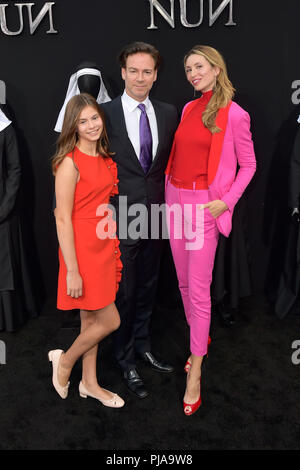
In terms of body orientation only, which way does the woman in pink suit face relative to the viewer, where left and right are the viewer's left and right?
facing the viewer and to the left of the viewer

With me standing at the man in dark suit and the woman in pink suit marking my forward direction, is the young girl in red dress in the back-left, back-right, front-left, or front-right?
back-right

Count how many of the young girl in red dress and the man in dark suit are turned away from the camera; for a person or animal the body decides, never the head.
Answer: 0

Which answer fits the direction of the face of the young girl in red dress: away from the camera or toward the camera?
toward the camera

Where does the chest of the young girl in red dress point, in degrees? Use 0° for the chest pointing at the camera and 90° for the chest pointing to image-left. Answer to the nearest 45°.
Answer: approximately 315°

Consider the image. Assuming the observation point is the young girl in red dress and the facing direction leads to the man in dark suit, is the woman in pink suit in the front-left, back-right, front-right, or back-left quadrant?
front-right

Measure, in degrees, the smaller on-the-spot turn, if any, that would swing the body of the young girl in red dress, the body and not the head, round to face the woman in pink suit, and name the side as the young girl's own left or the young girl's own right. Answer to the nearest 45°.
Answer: approximately 45° to the young girl's own left

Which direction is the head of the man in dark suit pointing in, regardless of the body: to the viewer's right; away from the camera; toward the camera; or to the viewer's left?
toward the camera

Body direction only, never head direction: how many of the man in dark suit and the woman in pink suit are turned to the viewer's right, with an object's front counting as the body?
0

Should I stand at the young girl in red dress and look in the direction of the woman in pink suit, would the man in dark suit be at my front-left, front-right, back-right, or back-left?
front-left

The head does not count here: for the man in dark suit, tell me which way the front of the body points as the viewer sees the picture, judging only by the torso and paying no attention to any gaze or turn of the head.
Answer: toward the camera

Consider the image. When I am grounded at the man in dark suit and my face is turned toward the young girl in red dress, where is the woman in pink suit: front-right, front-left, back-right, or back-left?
back-left
